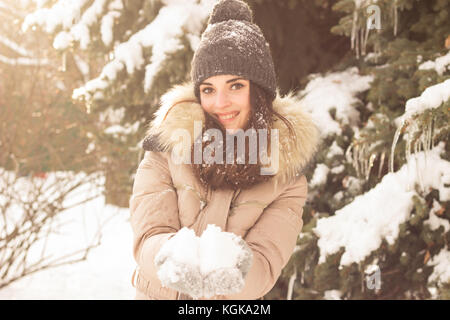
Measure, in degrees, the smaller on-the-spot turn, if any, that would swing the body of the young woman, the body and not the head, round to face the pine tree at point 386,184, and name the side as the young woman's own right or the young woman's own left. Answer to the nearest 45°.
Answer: approximately 135° to the young woman's own left

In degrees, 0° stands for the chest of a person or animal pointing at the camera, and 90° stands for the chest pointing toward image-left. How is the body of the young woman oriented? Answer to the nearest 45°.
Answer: approximately 0°
